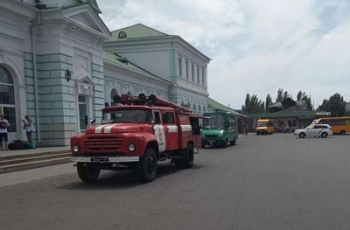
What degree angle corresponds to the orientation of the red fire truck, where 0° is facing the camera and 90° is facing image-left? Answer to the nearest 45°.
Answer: approximately 45°

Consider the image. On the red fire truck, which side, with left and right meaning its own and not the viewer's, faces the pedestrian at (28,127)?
right

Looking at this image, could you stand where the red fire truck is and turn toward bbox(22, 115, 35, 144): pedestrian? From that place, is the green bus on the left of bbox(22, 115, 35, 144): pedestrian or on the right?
right

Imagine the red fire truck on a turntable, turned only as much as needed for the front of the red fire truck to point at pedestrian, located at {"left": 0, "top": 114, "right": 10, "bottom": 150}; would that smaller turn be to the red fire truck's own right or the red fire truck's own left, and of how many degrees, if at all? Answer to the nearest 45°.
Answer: approximately 90° to the red fire truck's own right

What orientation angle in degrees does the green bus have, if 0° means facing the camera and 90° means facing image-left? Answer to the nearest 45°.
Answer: approximately 45°

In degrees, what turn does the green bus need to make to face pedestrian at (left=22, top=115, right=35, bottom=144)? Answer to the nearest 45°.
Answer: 0° — it already faces them

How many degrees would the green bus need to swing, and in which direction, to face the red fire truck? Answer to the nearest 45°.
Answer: approximately 45° to its left
